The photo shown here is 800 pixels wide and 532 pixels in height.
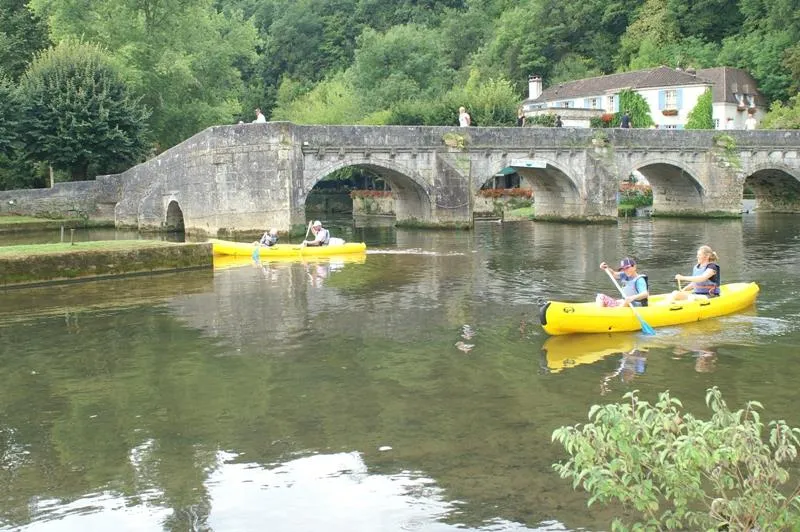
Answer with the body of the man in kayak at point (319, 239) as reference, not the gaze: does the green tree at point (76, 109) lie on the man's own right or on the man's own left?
on the man's own right

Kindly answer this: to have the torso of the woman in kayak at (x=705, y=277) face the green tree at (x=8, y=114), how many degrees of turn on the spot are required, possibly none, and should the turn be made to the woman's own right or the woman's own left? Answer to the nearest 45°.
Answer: approximately 45° to the woman's own right

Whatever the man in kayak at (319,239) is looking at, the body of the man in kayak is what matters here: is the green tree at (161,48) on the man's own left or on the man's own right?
on the man's own right

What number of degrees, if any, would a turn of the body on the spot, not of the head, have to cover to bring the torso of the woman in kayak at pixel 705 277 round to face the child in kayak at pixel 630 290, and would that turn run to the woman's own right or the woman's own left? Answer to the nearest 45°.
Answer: approximately 45° to the woman's own left

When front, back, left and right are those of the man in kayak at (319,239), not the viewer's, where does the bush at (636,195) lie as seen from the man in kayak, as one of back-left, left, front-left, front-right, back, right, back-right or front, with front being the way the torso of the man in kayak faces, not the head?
back-right

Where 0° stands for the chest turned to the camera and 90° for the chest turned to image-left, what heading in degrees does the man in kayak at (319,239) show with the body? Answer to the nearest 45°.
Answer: approximately 90°

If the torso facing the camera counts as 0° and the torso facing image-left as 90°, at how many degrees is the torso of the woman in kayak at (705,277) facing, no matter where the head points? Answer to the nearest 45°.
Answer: approximately 90°
